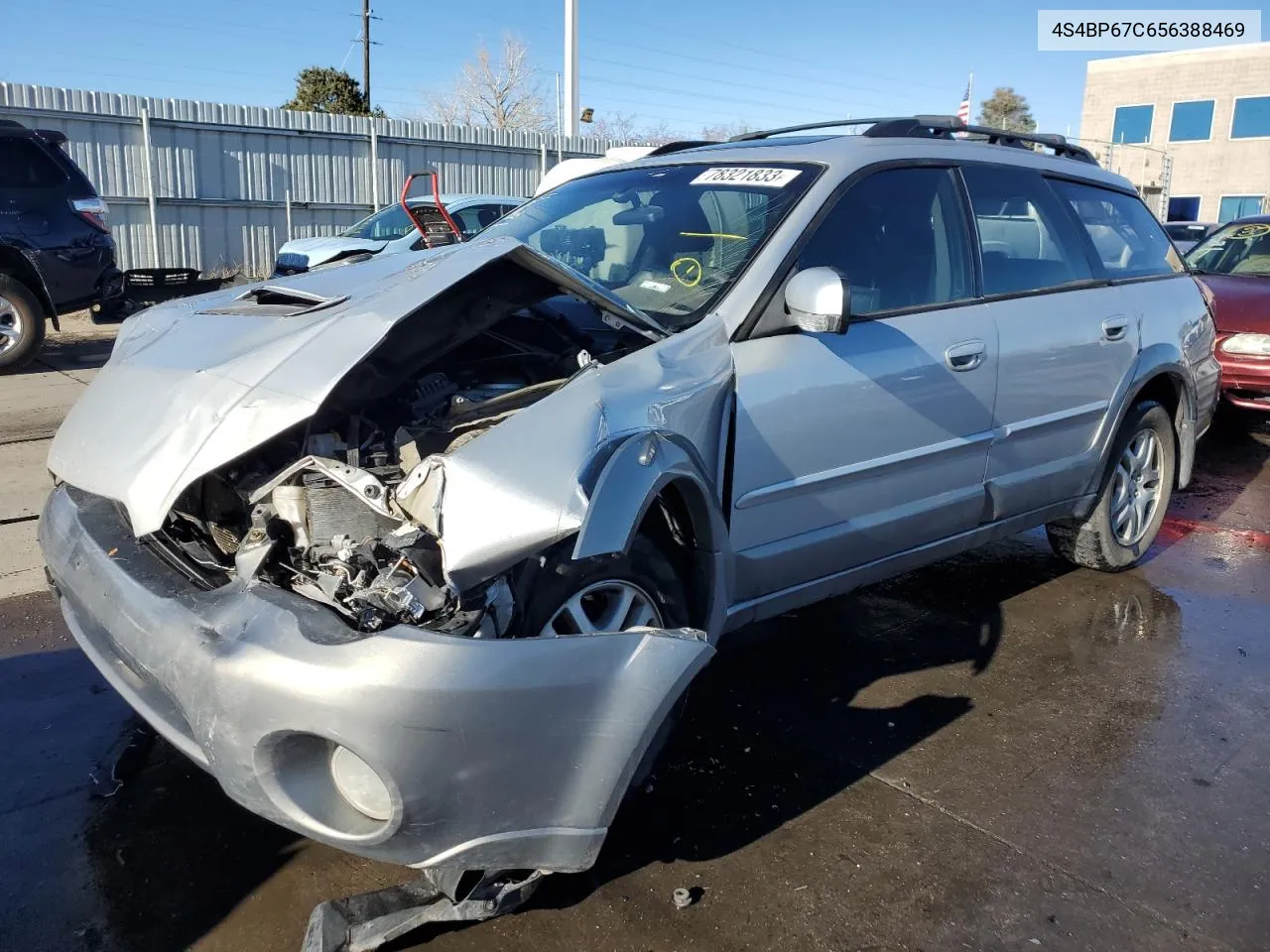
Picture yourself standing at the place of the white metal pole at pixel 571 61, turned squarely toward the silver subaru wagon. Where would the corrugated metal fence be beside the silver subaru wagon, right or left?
right

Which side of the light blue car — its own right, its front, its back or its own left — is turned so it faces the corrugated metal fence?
right

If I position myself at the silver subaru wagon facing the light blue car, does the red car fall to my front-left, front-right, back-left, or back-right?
front-right

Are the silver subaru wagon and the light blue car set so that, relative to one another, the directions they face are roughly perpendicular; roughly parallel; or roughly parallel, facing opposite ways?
roughly parallel

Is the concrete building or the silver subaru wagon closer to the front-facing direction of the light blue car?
the silver subaru wagon

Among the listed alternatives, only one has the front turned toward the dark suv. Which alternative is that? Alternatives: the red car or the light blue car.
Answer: the light blue car

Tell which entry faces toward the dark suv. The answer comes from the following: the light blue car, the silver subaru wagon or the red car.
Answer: the light blue car

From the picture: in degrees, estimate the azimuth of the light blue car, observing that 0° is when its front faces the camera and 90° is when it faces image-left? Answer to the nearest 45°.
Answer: approximately 45°

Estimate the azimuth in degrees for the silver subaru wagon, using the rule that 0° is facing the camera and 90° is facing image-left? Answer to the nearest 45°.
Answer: approximately 45°

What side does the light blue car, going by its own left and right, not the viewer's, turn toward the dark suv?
front

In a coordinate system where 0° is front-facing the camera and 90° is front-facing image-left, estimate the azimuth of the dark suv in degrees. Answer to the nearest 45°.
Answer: approximately 90°
